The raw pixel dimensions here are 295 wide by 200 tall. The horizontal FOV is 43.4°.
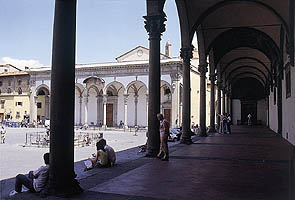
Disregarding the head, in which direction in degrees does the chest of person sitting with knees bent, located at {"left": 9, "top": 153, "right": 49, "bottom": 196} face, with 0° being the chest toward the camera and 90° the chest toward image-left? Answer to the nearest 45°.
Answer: approximately 90°

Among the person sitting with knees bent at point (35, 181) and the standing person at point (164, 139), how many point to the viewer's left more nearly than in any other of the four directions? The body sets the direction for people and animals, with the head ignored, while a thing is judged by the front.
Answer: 2

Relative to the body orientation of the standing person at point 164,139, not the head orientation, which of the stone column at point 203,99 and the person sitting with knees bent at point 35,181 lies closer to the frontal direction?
the person sitting with knees bent

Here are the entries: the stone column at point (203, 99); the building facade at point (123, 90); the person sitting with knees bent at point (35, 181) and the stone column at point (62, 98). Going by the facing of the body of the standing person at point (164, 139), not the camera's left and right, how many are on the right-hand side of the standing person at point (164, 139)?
2

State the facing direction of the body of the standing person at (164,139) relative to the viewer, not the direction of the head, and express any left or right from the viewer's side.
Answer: facing to the left of the viewer

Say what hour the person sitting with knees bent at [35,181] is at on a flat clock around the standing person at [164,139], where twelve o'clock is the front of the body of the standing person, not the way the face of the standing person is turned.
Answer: The person sitting with knees bent is roughly at 10 o'clock from the standing person.

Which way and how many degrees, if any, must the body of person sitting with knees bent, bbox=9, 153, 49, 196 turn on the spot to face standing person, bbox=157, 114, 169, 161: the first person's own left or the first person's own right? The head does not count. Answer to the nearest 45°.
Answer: approximately 135° to the first person's own right
